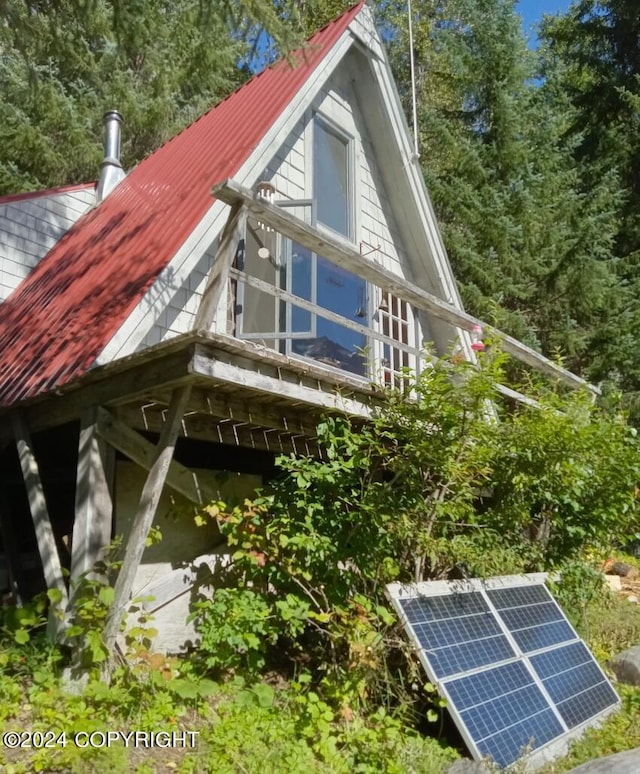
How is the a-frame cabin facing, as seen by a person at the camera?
facing the viewer and to the right of the viewer

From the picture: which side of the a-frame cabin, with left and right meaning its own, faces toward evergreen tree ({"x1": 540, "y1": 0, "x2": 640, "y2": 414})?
left

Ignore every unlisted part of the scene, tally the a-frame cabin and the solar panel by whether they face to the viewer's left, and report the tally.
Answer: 0

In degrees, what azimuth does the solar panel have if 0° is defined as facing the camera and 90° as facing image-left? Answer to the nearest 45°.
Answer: approximately 315°
